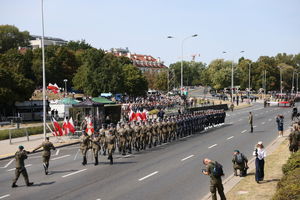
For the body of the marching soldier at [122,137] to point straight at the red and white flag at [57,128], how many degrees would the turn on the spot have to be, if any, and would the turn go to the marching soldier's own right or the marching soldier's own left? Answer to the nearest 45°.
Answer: approximately 90° to the marching soldier's own right

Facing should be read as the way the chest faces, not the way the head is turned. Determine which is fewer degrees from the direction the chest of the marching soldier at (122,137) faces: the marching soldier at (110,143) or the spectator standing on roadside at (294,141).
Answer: the marching soldier

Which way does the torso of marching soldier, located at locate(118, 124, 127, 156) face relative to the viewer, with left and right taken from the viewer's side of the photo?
facing the viewer and to the left of the viewer

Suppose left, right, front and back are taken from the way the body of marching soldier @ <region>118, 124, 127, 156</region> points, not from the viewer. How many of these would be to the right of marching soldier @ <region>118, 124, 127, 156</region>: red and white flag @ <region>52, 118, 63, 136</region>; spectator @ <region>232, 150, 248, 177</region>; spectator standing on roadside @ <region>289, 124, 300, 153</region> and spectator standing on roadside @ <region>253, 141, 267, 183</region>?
1

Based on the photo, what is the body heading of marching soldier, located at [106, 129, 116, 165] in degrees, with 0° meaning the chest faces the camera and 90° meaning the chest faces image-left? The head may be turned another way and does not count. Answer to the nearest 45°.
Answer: approximately 45°

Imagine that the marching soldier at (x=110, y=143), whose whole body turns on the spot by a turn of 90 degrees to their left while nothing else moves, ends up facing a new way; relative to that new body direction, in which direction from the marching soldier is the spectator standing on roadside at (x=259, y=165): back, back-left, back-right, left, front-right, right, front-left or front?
front

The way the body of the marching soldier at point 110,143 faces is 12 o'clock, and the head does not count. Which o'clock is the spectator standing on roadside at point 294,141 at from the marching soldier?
The spectator standing on roadside is roughly at 8 o'clock from the marching soldier.

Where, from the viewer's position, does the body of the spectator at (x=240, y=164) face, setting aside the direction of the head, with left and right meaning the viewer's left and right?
facing away from the viewer and to the left of the viewer

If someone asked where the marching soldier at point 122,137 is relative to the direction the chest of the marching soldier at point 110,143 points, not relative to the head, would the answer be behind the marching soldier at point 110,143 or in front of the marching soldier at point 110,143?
behind

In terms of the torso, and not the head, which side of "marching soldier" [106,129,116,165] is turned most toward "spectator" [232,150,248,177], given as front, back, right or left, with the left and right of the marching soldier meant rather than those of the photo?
left

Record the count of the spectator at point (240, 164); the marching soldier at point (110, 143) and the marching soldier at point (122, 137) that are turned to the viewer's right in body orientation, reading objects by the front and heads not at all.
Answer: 0

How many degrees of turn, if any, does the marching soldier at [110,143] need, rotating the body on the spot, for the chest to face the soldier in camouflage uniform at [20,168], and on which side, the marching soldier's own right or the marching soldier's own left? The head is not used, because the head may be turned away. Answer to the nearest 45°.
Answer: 0° — they already face them

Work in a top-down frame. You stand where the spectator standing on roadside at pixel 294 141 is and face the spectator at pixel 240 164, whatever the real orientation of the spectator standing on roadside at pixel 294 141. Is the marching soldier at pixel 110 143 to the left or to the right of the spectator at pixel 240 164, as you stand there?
right

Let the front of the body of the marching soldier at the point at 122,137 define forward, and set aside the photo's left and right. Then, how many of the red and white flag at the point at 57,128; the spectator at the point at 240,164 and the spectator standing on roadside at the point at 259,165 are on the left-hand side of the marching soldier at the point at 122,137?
2
